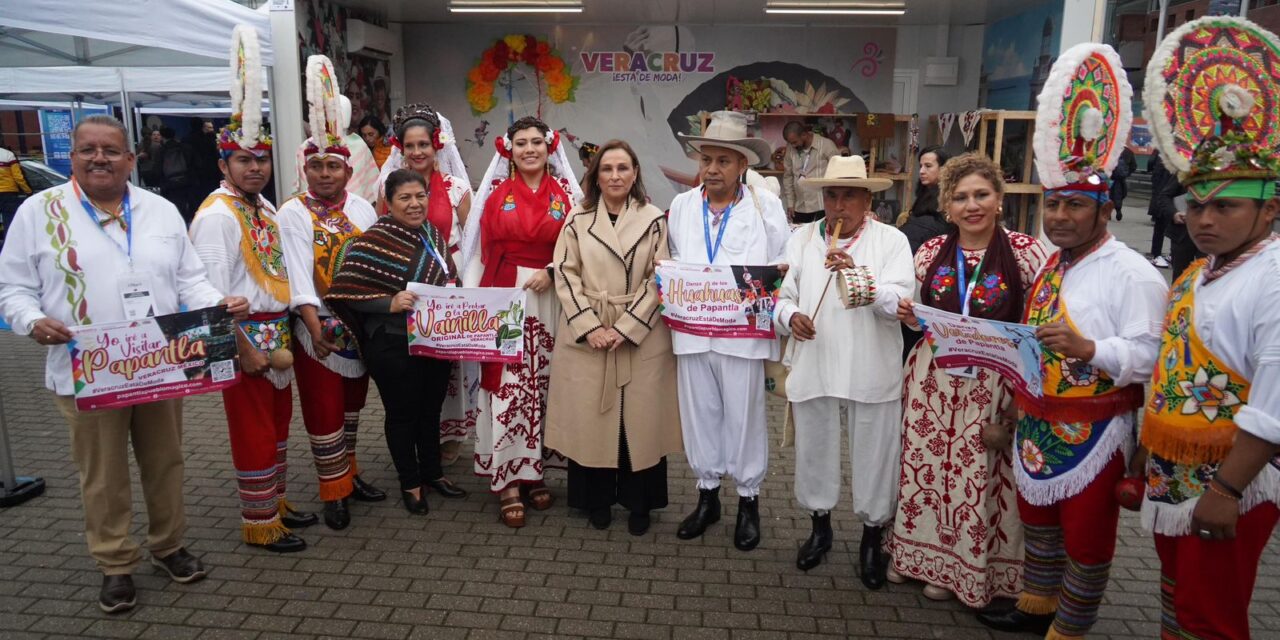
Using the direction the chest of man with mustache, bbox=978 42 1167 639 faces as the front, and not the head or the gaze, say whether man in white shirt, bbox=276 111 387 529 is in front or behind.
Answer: in front

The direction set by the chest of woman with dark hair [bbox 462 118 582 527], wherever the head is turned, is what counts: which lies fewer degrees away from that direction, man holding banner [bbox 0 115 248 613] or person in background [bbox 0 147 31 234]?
the man holding banner

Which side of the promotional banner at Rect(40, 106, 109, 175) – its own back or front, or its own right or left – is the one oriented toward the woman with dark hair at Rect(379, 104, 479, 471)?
front

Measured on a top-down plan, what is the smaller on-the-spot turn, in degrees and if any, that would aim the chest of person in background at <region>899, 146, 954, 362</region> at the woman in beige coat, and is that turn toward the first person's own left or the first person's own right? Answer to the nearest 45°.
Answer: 0° — they already face them

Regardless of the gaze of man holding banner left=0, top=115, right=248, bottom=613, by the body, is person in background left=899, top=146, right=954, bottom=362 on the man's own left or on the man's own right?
on the man's own left

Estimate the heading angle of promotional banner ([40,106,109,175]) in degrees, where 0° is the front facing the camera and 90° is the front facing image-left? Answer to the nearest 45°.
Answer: approximately 0°
